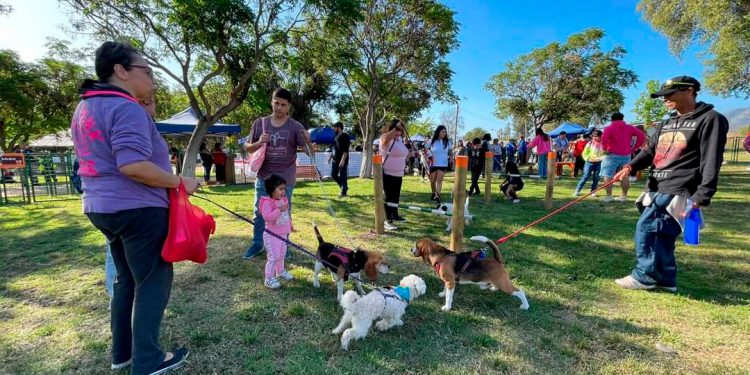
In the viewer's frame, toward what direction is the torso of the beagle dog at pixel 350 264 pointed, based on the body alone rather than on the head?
to the viewer's right

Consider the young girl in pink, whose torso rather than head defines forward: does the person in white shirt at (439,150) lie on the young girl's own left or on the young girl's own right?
on the young girl's own left

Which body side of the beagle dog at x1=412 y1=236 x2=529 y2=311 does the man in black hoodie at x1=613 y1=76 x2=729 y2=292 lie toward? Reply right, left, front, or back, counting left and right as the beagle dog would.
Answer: back

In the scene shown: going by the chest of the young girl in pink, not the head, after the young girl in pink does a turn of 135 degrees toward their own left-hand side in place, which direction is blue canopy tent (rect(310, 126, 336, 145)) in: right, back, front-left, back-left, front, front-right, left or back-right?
front

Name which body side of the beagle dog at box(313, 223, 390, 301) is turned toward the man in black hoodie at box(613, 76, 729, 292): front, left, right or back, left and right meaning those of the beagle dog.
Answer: front

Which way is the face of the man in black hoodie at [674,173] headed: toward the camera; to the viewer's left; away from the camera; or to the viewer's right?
to the viewer's left

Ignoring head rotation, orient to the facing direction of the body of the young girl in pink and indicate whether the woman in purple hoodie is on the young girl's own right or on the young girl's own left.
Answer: on the young girl's own right

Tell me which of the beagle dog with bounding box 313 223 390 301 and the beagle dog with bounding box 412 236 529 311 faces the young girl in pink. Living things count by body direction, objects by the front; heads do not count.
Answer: the beagle dog with bounding box 412 236 529 311

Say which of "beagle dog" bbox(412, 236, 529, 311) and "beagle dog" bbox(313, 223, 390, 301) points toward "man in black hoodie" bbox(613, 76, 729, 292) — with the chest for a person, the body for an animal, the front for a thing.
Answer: "beagle dog" bbox(313, 223, 390, 301)

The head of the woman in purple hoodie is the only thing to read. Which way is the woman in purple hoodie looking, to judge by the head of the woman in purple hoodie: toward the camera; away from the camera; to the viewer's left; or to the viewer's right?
to the viewer's right

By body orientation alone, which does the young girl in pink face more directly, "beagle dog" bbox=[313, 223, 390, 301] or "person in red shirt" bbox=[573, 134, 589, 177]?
the beagle dog

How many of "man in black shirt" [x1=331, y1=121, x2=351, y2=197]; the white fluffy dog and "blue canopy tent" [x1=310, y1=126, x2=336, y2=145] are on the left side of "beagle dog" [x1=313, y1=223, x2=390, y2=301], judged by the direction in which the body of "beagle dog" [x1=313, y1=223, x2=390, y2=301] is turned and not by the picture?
2

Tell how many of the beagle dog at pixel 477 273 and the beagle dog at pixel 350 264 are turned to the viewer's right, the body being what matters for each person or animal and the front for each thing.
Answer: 1

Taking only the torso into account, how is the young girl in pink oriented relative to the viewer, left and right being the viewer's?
facing the viewer and to the right of the viewer

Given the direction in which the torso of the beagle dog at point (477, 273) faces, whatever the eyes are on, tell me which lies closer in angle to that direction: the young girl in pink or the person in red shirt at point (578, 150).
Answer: the young girl in pink

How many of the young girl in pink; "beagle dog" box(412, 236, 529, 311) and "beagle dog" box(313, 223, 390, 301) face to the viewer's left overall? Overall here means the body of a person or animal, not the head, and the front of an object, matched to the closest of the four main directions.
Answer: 1

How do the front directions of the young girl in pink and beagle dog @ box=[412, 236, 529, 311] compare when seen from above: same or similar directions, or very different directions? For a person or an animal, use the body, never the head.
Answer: very different directions

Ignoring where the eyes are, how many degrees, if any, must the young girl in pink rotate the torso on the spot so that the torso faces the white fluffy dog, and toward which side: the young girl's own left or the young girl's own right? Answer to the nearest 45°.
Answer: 0° — they already face it

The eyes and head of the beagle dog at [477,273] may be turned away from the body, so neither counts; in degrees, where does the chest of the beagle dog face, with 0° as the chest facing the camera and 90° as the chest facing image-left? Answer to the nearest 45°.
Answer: approximately 90°

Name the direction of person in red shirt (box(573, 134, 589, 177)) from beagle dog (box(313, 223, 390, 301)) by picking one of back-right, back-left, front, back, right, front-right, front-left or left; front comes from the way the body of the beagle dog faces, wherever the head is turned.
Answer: front-left

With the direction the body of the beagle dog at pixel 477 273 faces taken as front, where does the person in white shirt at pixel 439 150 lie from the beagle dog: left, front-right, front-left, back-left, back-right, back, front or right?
right
